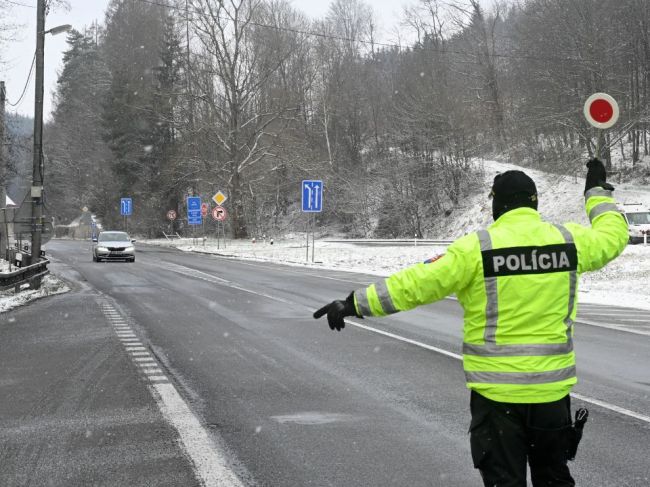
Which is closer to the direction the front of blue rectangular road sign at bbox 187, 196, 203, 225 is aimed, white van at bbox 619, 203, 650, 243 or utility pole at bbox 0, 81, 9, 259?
the utility pole

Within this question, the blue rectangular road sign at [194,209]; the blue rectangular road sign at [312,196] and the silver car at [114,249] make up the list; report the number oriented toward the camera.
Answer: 3

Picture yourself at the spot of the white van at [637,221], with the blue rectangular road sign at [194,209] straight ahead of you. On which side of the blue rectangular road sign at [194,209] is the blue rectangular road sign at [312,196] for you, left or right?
left

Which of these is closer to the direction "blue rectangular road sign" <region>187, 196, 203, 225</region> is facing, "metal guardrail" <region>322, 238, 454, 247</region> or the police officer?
the police officer

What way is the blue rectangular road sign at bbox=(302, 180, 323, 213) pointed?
toward the camera

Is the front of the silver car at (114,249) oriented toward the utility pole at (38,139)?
yes

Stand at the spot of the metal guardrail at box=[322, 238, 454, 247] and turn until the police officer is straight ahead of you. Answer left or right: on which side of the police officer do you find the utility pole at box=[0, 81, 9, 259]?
right

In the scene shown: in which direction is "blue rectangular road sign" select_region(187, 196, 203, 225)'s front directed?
toward the camera

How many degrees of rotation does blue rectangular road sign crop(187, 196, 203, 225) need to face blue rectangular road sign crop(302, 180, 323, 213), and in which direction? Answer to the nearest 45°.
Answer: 0° — it already faces it

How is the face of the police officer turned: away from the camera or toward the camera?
away from the camera

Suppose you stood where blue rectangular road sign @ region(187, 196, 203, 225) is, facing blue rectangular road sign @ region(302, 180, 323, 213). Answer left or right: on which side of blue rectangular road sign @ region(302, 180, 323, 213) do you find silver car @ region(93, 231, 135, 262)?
right
